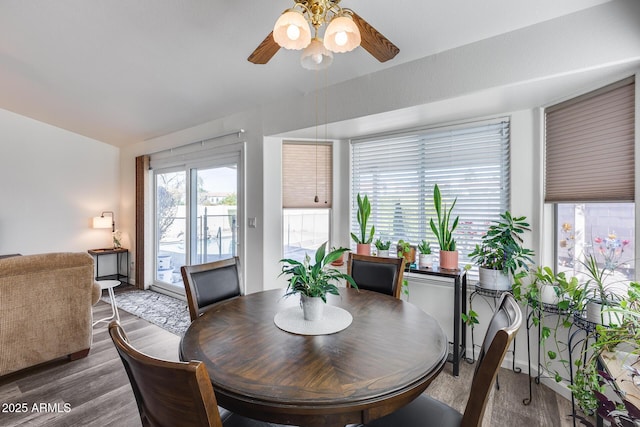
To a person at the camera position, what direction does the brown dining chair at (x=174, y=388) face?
facing away from the viewer and to the right of the viewer

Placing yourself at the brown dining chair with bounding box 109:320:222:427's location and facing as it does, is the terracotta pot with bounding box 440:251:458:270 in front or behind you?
in front

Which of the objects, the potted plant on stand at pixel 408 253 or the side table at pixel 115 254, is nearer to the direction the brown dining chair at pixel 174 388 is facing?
the potted plant on stand

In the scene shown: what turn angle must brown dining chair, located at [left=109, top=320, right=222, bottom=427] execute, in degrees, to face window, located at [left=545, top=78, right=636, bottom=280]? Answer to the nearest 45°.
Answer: approximately 45° to its right

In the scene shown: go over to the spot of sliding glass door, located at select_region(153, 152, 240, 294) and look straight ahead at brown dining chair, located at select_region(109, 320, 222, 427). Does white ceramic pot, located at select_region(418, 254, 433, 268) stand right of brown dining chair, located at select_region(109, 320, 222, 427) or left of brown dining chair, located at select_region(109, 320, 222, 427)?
left

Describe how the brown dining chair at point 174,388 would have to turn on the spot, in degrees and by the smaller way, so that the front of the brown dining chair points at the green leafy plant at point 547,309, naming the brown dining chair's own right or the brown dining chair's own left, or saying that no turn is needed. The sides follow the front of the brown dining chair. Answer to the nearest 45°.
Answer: approximately 45° to the brown dining chair's own right

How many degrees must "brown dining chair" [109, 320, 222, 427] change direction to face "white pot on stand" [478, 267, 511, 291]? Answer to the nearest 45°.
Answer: approximately 45° to its right

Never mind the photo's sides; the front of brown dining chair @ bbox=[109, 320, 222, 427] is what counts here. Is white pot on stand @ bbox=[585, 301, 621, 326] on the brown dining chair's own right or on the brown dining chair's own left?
on the brown dining chair's own right

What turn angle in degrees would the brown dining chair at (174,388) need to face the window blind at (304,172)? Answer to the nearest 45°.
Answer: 0° — it already faces it

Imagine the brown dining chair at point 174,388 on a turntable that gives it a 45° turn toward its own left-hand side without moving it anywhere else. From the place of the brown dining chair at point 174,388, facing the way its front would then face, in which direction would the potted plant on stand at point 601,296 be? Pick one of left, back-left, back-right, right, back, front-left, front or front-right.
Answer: right

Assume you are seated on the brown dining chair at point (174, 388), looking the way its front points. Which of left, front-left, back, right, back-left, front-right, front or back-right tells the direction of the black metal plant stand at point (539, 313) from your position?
front-right

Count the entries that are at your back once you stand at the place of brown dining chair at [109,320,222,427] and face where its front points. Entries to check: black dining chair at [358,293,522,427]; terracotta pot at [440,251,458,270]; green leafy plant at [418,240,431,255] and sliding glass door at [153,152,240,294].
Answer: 0
